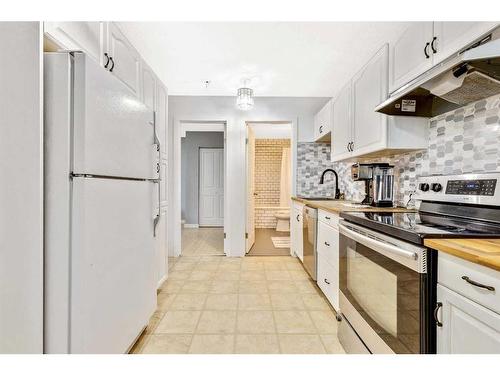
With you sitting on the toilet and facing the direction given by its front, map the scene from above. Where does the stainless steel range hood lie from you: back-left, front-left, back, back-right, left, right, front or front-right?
left

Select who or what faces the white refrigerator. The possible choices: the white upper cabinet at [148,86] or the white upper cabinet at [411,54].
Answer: the white upper cabinet at [411,54]

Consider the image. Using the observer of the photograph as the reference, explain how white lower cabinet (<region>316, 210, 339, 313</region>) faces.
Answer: facing to the left of the viewer

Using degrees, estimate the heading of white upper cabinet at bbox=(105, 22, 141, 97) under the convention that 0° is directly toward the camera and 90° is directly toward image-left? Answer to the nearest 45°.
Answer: approximately 315°

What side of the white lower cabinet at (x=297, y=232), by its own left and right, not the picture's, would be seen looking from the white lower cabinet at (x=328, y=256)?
left

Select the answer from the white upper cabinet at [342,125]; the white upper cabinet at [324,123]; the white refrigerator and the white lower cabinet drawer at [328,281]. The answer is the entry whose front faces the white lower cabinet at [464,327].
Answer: the white refrigerator

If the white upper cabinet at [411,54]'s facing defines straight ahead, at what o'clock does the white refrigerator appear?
The white refrigerator is roughly at 12 o'clock from the white upper cabinet.

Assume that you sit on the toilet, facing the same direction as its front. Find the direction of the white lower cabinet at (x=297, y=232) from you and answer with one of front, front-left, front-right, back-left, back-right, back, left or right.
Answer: left

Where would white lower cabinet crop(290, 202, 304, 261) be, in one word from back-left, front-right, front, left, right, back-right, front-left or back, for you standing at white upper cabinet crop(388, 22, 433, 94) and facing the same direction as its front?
right

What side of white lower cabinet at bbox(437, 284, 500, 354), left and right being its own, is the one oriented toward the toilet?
right

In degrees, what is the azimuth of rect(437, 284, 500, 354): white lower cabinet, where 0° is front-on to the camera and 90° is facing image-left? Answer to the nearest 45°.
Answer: approximately 45°

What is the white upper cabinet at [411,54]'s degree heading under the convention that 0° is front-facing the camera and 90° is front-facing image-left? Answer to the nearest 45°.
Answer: approximately 45°

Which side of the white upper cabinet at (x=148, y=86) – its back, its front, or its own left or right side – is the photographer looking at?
right
